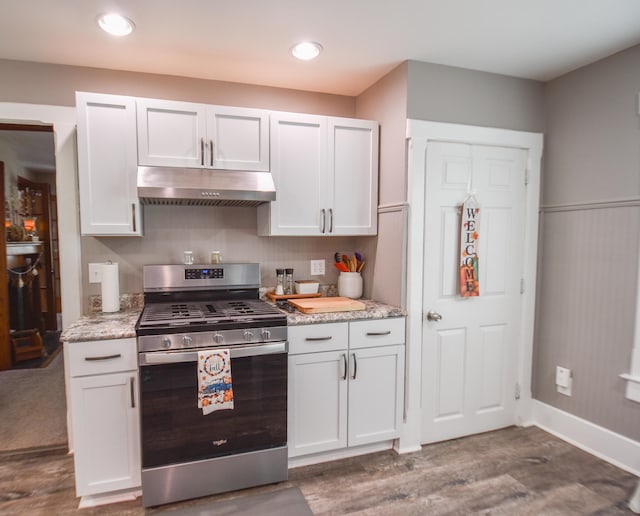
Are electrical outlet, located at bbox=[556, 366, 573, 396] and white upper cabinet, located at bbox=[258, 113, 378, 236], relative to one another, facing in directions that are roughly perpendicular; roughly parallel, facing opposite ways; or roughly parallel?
roughly perpendicular

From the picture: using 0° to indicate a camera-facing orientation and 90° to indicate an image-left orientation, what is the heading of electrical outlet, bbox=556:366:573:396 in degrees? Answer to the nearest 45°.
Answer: approximately 45°

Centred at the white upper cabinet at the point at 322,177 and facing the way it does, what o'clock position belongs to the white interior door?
The white interior door is roughly at 9 o'clock from the white upper cabinet.

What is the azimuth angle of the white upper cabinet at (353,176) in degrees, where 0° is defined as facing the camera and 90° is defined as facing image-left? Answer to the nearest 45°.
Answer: approximately 0°
